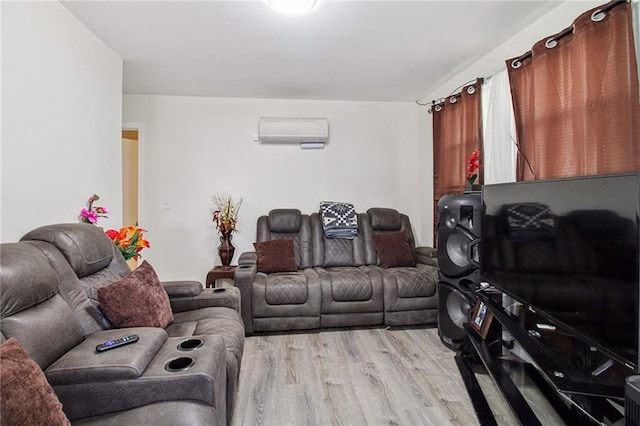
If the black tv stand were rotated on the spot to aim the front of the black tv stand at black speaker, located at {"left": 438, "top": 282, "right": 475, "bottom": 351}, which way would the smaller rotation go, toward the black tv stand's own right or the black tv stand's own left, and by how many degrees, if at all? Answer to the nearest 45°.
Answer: approximately 90° to the black tv stand's own right

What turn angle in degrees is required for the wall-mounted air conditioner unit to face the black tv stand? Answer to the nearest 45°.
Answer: approximately 45° to its left

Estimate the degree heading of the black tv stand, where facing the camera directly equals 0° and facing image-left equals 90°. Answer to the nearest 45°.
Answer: approximately 45°

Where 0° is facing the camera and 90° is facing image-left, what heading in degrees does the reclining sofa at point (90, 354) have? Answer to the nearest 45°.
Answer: approximately 315°

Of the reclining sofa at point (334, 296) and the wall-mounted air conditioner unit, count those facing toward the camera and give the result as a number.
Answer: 2

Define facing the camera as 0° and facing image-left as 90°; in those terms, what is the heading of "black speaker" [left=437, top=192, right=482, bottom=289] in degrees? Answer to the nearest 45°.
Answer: approximately 45°

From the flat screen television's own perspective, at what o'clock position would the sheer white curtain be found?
The sheer white curtain is roughly at 4 o'clock from the flat screen television.

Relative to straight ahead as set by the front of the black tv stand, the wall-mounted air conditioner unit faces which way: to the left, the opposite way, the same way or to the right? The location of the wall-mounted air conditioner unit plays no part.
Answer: to the left

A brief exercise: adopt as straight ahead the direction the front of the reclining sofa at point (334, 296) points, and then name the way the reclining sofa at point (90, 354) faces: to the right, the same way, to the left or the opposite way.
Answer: to the left
